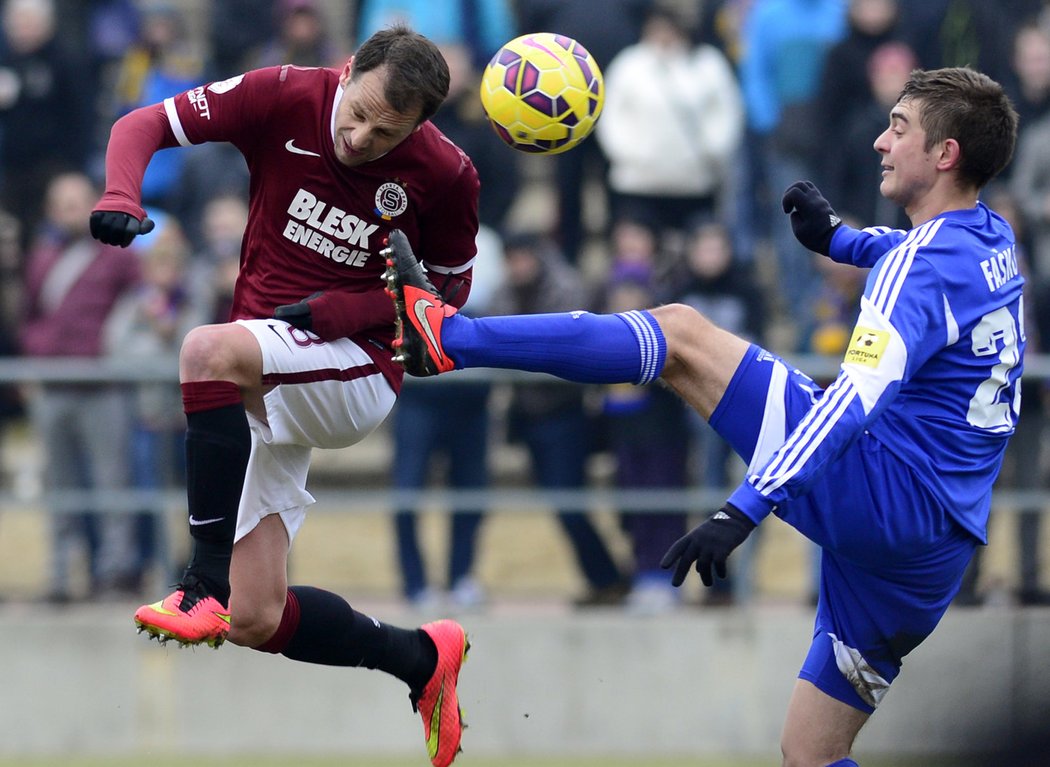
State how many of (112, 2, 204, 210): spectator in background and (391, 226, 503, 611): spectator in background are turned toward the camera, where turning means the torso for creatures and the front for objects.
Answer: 2

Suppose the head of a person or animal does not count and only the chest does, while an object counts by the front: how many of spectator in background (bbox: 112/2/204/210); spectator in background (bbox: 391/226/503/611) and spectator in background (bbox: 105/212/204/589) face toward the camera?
3

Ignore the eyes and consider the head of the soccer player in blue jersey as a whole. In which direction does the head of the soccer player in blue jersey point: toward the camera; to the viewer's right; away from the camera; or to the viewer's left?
to the viewer's left

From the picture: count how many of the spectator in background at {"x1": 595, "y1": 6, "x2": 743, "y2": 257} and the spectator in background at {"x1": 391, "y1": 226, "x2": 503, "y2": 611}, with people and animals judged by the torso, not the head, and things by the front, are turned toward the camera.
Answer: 2

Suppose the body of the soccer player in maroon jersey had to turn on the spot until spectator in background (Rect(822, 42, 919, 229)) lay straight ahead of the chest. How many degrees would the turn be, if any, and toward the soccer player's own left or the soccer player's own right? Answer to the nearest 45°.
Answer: approximately 180°

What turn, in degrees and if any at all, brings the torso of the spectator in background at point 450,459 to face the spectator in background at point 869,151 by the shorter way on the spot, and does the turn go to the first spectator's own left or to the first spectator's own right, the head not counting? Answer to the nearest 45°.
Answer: approximately 90° to the first spectator's own left

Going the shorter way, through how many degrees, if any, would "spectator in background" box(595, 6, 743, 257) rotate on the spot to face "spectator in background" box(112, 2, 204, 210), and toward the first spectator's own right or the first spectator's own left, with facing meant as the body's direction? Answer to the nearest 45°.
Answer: approximately 90° to the first spectator's own right

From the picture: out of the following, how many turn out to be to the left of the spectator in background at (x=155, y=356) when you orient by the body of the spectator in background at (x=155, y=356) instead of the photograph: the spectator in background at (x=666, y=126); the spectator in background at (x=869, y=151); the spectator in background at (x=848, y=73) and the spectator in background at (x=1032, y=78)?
4

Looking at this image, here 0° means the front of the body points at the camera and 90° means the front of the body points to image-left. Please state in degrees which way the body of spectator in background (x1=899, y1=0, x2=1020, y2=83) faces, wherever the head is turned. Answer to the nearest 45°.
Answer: approximately 0°

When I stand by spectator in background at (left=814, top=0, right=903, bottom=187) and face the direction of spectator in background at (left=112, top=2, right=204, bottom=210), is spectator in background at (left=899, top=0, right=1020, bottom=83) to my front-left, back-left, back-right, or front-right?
back-right

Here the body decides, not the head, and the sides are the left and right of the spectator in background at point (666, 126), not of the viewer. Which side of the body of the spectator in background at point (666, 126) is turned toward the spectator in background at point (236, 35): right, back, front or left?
right
